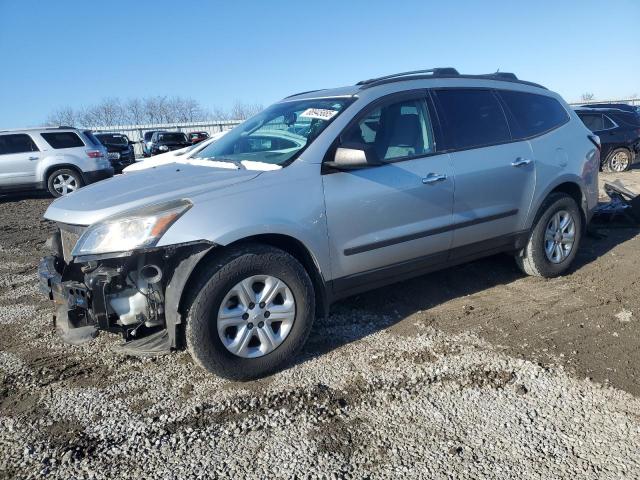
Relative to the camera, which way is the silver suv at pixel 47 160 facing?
to the viewer's left

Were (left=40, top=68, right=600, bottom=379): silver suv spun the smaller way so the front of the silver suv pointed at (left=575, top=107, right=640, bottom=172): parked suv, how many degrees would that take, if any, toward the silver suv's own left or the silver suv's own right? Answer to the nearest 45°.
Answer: approximately 180°

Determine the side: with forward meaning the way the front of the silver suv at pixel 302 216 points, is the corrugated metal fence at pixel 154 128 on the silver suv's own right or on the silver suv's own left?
on the silver suv's own right

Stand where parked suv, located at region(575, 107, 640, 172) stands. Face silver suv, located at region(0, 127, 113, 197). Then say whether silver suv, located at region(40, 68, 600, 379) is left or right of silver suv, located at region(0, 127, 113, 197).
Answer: left

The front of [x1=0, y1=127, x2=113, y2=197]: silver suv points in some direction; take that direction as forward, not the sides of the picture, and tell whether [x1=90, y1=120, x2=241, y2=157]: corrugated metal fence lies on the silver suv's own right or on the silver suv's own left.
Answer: on the silver suv's own right

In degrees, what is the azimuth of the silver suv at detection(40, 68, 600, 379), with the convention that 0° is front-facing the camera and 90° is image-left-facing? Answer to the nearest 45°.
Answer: approximately 45°

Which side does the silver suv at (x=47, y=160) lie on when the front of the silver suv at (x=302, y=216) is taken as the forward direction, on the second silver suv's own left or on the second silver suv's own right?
on the second silver suv's own right
